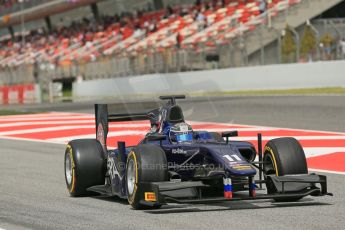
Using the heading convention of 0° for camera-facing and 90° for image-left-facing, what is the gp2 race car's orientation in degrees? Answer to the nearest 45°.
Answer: approximately 315°

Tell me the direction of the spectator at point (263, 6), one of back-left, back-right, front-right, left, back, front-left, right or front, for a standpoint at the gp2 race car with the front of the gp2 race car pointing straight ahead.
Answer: back-left

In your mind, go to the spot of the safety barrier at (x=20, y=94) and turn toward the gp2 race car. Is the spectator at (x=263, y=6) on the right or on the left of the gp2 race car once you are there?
left

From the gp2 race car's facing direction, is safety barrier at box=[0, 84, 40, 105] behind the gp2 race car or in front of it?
behind
